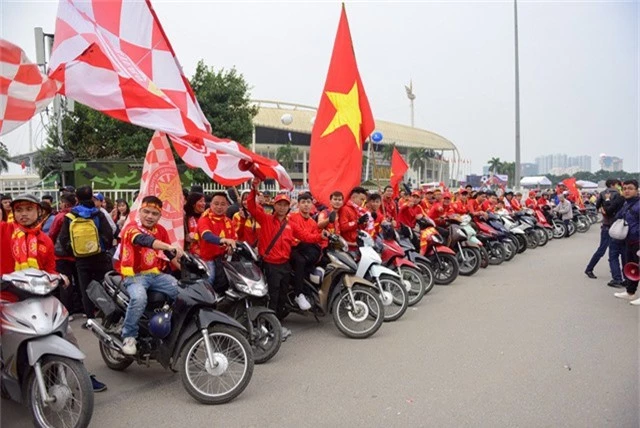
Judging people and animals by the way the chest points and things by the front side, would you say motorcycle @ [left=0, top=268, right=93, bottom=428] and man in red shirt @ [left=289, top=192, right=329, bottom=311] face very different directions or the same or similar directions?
same or similar directions

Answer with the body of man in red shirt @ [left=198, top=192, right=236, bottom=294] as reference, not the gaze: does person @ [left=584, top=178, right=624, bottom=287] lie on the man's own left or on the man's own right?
on the man's own left

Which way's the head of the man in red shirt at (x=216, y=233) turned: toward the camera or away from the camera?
toward the camera

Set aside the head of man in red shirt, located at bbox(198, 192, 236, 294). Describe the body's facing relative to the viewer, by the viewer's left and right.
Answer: facing the viewer and to the right of the viewer

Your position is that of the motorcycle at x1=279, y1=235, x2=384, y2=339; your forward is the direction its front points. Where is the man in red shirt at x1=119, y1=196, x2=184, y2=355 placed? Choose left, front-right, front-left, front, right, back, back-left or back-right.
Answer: right

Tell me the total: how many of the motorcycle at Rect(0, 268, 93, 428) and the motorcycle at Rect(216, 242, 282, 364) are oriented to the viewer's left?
0

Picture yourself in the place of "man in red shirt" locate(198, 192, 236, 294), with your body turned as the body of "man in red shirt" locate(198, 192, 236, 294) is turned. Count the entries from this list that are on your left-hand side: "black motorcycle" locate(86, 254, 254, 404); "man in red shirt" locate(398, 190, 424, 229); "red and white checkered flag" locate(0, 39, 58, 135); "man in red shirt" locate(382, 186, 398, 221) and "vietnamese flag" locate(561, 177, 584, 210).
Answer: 3

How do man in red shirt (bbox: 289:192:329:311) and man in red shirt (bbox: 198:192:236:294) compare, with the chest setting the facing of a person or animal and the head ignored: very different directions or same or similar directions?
same or similar directions

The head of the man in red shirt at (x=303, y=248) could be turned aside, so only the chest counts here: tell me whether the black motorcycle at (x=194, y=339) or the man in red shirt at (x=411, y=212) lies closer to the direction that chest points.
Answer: the black motorcycle

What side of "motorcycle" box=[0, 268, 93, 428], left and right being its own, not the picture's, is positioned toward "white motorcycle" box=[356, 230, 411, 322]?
left

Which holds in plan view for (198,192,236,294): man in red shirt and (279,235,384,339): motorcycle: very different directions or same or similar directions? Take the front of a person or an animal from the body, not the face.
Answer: same or similar directions

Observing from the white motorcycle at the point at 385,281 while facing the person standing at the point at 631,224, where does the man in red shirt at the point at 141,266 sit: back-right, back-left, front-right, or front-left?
back-right

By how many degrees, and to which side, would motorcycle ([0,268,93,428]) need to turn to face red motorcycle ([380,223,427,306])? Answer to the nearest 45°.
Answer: approximately 90° to its left

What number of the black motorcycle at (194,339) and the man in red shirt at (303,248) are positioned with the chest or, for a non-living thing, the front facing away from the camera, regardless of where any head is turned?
0

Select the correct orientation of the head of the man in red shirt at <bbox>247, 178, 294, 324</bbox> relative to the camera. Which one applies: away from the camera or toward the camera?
toward the camera

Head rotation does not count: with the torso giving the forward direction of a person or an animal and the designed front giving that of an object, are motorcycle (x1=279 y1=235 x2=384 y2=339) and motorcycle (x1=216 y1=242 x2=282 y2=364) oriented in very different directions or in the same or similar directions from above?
same or similar directions
